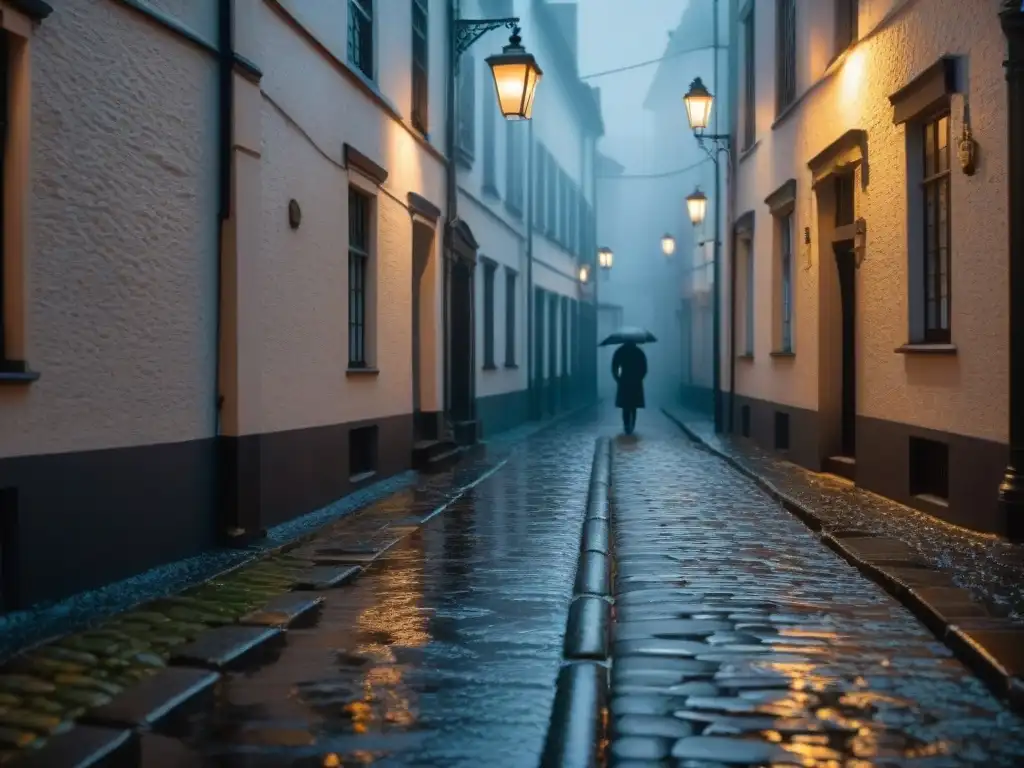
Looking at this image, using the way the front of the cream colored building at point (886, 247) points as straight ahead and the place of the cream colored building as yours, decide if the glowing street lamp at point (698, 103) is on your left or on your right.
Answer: on your right

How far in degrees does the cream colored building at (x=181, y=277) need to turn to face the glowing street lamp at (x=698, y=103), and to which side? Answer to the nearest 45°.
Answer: approximately 90° to its left

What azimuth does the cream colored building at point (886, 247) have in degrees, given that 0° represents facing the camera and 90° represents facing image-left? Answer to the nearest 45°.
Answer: approximately 45°

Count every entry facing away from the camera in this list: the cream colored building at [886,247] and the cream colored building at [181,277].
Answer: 0

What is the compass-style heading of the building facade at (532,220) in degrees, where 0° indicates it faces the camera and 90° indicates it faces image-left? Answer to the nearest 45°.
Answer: approximately 315°

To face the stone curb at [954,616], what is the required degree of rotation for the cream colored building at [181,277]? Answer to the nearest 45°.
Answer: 0° — it already faces it

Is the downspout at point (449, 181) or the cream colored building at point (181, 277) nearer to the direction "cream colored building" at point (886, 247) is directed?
the cream colored building

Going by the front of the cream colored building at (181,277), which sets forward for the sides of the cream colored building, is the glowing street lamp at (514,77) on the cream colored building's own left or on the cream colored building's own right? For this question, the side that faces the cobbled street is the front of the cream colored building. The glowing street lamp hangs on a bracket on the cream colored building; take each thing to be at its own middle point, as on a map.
on the cream colored building's own left

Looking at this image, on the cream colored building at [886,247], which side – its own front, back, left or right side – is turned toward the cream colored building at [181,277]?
front
